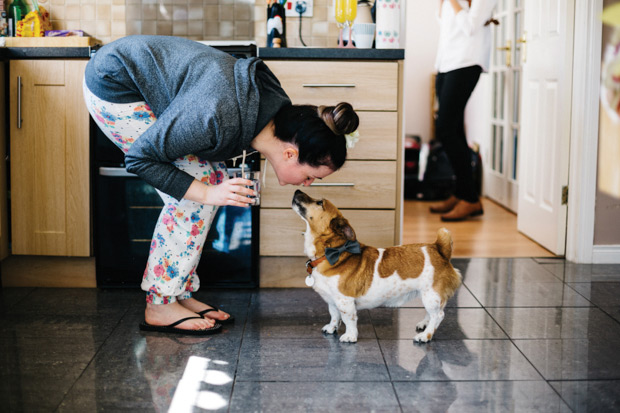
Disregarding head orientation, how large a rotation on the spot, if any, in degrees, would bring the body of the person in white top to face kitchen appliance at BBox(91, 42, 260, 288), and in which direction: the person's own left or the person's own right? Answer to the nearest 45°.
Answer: approximately 45° to the person's own left

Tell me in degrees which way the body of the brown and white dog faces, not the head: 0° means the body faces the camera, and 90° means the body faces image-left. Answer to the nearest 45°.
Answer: approximately 90°

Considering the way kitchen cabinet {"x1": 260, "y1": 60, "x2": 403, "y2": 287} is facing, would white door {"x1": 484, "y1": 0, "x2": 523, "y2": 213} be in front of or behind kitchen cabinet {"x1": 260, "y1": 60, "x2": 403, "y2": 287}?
behind

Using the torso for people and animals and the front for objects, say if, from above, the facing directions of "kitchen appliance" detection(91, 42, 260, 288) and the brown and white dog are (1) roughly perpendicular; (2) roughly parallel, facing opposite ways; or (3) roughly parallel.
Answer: roughly perpendicular

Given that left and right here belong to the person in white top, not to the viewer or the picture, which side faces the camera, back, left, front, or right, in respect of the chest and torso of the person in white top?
left

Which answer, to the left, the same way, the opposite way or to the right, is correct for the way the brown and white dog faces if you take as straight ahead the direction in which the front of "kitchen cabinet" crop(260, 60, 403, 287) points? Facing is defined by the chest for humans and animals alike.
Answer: to the right

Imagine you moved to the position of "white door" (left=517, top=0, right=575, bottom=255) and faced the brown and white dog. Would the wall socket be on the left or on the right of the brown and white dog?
right

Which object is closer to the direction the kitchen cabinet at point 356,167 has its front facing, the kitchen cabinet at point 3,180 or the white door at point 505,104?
the kitchen cabinet

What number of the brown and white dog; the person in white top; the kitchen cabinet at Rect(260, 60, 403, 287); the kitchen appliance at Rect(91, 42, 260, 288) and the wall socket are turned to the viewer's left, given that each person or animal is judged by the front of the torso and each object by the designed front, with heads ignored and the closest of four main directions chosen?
2
